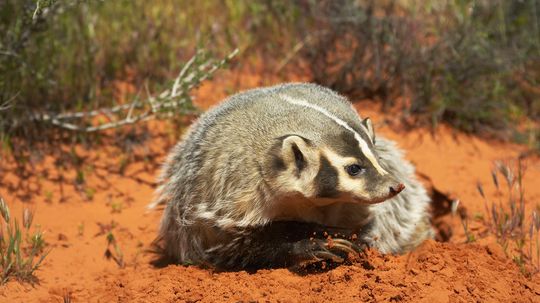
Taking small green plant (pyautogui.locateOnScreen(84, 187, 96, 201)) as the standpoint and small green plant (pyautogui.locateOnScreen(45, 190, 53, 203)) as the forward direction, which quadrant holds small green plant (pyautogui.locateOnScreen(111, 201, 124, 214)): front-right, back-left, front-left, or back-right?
back-left

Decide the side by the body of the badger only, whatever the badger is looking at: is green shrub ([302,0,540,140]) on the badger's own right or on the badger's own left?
on the badger's own left

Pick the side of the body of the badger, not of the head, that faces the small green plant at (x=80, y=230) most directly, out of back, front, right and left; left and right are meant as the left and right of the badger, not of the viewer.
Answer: back

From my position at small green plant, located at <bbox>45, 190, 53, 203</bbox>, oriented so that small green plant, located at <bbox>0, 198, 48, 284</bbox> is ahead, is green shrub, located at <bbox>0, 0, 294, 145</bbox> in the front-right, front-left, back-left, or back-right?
back-left

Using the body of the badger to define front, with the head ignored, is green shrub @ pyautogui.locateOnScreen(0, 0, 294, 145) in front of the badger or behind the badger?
behind

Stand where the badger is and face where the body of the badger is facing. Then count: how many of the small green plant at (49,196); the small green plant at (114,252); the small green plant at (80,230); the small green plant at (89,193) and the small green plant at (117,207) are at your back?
5

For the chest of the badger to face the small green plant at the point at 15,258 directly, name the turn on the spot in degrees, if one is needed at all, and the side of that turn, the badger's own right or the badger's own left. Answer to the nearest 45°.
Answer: approximately 135° to the badger's own right

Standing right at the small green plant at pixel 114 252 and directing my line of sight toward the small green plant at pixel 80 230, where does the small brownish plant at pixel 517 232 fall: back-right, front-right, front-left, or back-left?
back-right

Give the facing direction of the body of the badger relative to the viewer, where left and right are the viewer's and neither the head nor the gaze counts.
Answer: facing the viewer and to the right of the viewer

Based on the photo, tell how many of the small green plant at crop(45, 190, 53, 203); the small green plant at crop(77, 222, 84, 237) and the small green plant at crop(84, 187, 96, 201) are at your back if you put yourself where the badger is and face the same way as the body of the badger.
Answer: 3

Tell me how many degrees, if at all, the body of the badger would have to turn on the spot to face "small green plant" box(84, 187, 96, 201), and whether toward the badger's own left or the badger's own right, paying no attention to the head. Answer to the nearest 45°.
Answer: approximately 180°

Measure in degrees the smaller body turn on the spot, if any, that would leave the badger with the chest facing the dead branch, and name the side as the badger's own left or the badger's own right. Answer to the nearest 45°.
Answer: approximately 180°
